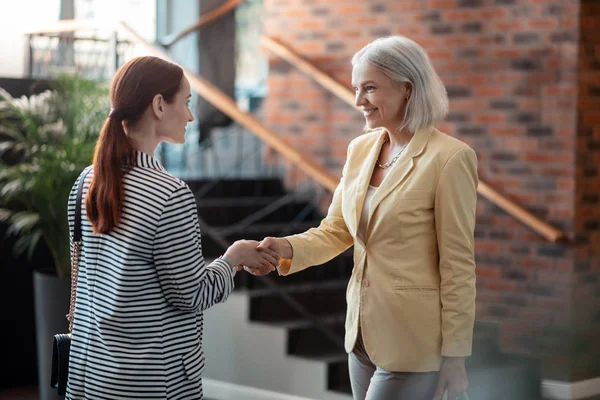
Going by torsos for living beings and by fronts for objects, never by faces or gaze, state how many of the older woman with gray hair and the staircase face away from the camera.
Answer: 0

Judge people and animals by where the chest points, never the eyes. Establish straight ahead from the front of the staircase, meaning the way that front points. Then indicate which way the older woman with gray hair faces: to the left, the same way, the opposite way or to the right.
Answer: to the right

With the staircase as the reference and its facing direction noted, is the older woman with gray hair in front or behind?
in front

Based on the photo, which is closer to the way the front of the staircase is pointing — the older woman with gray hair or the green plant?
the older woman with gray hair

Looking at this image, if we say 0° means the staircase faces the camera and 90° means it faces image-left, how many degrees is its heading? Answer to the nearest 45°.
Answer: approximately 315°

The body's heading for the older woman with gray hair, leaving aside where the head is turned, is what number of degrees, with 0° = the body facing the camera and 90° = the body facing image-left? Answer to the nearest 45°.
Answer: approximately 45°

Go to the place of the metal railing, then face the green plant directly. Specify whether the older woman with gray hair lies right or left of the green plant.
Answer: left

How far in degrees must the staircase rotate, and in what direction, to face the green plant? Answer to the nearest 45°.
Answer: approximately 90° to its right
